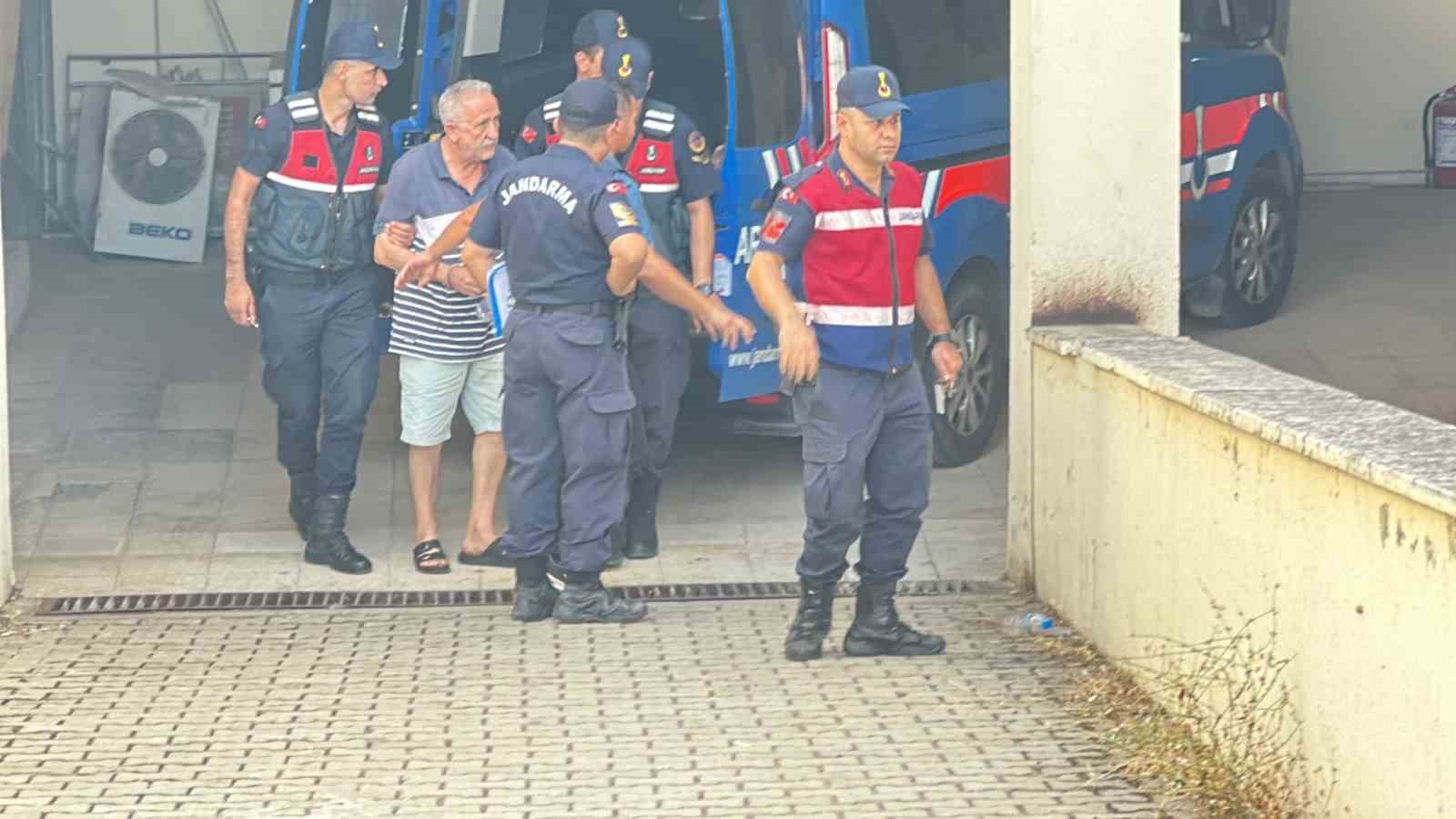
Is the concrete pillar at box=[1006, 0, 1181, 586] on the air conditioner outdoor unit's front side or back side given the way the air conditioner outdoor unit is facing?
on the front side

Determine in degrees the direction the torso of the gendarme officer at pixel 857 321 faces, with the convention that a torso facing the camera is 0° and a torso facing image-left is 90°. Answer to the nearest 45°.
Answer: approximately 315°

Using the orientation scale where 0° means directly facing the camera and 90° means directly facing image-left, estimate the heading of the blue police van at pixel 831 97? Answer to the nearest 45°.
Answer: approximately 225°

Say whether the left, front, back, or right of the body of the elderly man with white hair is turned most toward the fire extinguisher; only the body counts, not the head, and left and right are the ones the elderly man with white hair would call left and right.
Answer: left

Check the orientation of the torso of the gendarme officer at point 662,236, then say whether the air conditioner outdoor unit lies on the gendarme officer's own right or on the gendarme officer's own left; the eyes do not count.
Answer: on the gendarme officer's own right

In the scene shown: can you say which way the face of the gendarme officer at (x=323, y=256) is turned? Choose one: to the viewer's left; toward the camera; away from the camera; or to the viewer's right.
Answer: to the viewer's right

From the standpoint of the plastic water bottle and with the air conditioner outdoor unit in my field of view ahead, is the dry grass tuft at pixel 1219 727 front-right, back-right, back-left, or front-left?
back-left
